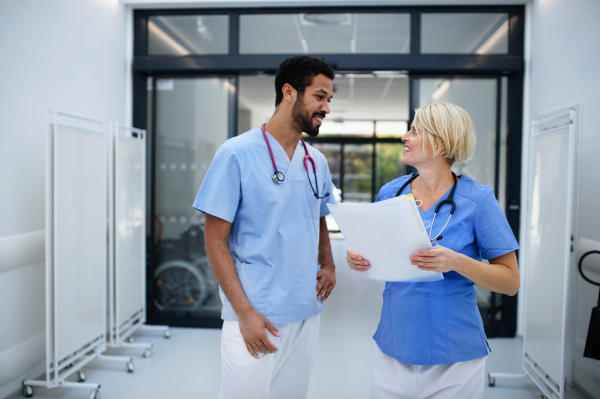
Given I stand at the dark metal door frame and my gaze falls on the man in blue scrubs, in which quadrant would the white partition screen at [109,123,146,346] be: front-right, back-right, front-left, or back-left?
front-right

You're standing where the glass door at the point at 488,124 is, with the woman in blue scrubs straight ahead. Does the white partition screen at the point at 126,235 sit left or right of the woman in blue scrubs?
right

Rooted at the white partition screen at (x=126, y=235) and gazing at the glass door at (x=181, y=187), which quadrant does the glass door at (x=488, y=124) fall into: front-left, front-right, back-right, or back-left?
front-right

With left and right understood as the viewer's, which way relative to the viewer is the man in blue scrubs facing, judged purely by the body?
facing the viewer and to the right of the viewer

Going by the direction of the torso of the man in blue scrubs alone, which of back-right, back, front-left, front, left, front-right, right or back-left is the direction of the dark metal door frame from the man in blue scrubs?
left

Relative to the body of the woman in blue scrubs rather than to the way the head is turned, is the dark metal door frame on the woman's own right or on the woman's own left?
on the woman's own right

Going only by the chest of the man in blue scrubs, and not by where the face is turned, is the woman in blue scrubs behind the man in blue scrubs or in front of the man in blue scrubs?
in front

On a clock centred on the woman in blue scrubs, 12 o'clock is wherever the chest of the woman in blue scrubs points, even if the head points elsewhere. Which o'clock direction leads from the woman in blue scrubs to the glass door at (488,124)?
The glass door is roughly at 5 o'clock from the woman in blue scrubs.

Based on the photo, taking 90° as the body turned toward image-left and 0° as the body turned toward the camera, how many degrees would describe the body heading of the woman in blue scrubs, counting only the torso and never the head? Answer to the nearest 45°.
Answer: approximately 45°

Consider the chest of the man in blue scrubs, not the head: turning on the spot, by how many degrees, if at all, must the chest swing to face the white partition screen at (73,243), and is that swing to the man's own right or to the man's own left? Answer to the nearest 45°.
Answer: approximately 180°

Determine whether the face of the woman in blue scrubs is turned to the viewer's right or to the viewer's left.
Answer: to the viewer's left

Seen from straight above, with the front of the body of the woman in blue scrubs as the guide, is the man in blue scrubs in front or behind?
in front

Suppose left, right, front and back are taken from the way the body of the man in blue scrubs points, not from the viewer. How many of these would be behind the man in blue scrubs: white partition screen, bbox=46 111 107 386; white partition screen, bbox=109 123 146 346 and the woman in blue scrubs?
2
